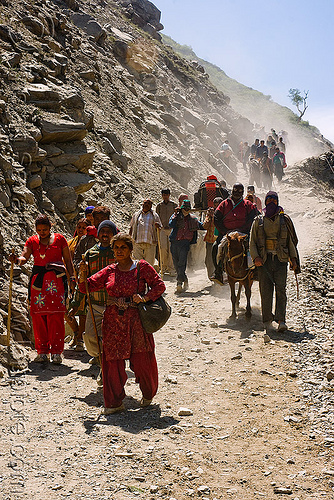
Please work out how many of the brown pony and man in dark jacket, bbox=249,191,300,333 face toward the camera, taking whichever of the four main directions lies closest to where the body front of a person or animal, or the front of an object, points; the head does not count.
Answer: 2

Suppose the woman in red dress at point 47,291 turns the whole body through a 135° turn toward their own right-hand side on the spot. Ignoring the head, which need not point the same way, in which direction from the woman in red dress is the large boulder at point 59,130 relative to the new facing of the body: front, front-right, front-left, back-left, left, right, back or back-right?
front-right

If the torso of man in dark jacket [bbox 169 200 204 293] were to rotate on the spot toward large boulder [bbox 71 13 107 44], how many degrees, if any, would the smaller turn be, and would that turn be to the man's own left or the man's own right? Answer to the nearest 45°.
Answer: approximately 180°

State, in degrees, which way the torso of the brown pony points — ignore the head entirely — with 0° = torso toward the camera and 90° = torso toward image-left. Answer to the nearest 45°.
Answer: approximately 0°

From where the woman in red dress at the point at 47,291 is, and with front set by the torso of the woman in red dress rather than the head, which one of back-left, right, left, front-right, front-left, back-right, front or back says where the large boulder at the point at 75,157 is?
back

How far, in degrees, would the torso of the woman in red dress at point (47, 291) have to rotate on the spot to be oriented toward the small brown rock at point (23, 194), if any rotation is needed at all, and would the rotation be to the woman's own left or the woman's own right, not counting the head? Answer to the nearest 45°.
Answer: approximately 180°

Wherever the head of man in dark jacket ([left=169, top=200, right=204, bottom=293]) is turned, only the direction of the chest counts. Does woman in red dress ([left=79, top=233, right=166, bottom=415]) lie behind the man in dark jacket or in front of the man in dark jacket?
in front
